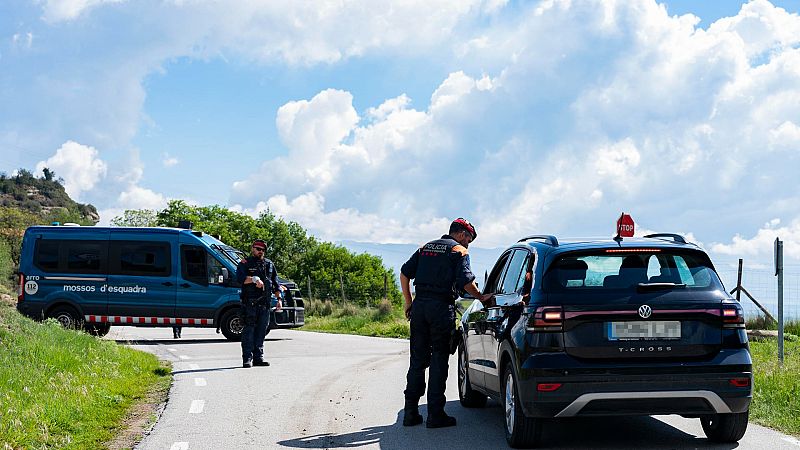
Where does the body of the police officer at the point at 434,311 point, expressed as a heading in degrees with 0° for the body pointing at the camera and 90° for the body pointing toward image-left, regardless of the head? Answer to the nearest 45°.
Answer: approximately 225°

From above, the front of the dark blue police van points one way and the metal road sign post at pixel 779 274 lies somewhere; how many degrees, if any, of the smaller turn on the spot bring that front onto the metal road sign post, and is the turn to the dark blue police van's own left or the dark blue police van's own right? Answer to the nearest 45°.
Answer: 0° — it already faces it

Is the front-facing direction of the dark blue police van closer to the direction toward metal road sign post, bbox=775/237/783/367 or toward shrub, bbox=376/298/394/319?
the metal road sign post

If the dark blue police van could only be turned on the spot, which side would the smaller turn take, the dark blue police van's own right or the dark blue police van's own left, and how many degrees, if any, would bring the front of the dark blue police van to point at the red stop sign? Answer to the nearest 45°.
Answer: approximately 45° to the dark blue police van's own left

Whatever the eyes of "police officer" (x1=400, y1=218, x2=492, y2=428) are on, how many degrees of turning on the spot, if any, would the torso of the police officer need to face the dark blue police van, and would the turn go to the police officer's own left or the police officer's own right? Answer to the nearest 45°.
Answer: approximately 90° to the police officer's own left

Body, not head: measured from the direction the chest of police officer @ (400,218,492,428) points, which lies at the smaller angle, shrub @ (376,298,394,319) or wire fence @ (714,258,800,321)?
the wire fence

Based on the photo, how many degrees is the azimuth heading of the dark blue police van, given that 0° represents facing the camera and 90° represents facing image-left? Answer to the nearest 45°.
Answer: approximately 315°
